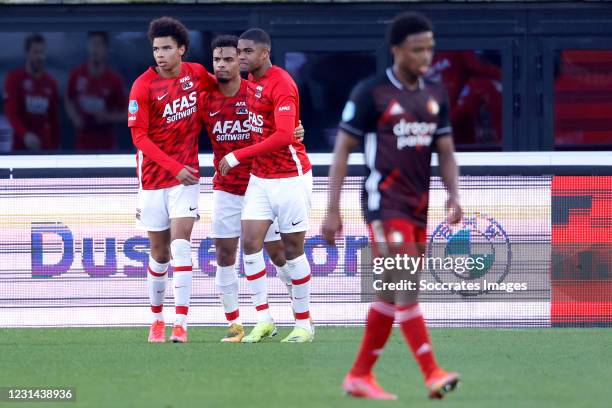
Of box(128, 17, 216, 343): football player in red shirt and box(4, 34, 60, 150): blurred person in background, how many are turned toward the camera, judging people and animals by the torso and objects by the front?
2

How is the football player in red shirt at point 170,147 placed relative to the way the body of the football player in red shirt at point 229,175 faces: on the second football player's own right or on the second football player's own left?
on the second football player's own right

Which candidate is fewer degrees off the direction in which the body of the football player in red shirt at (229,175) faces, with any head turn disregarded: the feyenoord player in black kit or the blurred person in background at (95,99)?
the feyenoord player in black kit

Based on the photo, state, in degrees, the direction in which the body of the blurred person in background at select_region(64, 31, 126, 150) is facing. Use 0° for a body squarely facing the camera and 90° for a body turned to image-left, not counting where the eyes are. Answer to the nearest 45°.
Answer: approximately 0°

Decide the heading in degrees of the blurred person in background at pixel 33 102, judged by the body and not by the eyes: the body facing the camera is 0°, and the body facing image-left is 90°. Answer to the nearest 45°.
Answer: approximately 0°
